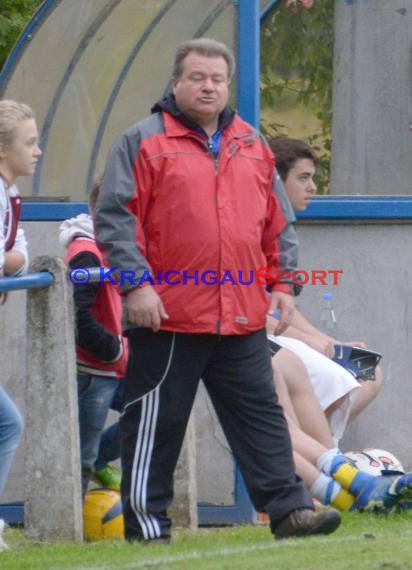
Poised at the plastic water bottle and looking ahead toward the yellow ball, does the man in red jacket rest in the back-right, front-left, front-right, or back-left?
front-left

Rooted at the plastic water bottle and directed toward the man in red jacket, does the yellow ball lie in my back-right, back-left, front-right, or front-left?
front-right

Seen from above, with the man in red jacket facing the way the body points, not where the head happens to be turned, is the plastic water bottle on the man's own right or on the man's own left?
on the man's own left

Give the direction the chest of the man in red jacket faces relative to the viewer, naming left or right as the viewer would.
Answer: facing the viewer and to the right of the viewer

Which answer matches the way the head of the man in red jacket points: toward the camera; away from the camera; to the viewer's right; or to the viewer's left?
toward the camera

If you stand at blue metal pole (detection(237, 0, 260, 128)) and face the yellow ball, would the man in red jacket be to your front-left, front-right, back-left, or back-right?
front-left
